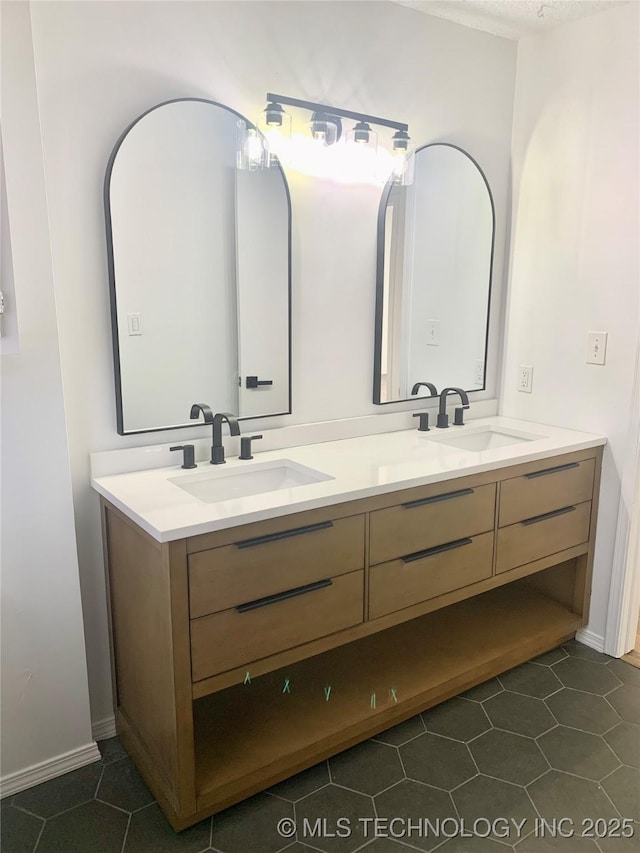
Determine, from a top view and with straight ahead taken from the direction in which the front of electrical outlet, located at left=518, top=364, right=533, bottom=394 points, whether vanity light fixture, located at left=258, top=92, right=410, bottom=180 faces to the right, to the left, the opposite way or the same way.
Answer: to the left

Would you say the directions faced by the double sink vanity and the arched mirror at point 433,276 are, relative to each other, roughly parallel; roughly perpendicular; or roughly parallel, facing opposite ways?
roughly parallel

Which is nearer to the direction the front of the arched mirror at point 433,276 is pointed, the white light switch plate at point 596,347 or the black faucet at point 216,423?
the white light switch plate

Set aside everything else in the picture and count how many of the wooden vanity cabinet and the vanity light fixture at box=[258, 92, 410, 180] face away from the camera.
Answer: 0

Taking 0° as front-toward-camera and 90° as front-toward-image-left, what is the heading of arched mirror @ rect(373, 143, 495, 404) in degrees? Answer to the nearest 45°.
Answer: approximately 315°

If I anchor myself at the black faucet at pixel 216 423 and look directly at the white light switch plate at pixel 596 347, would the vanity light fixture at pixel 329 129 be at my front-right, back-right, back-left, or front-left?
front-left

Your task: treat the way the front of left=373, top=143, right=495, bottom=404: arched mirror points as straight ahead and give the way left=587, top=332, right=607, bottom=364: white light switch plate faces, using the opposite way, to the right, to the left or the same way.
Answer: to the right

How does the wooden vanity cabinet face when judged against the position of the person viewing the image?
facing the viewer and to the right of the viewer

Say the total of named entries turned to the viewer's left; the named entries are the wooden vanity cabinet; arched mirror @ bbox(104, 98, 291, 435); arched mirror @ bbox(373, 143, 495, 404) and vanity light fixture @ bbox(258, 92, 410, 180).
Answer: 0

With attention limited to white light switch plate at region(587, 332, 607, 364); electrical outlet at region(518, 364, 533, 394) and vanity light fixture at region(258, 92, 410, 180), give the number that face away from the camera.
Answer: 0

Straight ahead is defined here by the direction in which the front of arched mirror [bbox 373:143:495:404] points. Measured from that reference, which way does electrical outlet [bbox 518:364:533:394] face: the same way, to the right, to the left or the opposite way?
to the right

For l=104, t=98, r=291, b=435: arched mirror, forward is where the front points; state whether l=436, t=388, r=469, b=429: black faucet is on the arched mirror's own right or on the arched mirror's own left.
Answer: on the arched mirror's own left

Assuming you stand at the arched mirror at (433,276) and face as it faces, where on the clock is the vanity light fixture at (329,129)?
The vanity light fixture is roughly at 3 o'clock from the arched mirror.
